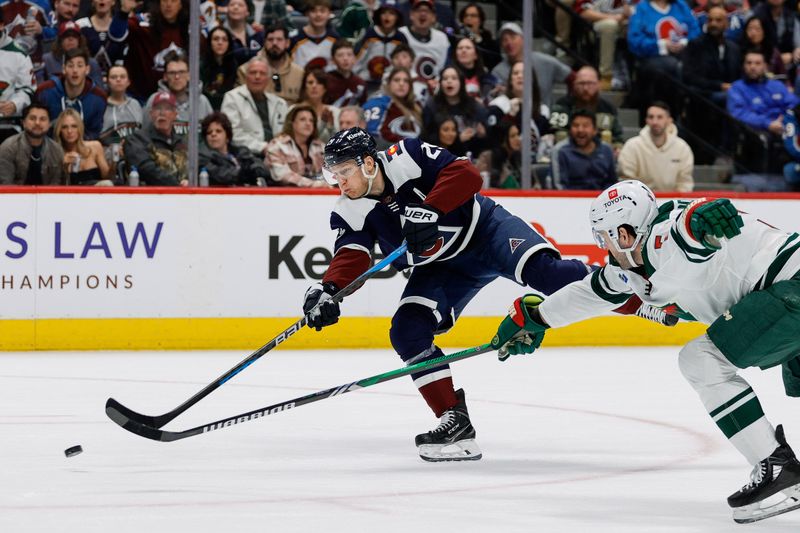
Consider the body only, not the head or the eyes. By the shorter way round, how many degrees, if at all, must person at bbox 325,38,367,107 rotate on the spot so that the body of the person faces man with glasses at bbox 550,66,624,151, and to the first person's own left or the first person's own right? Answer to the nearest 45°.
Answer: approximately 90° to the first person's own left

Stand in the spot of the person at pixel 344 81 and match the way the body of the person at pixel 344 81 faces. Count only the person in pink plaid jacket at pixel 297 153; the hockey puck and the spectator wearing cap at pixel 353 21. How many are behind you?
1

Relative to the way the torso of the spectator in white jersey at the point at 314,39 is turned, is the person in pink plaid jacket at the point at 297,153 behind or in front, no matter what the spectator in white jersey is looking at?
in front

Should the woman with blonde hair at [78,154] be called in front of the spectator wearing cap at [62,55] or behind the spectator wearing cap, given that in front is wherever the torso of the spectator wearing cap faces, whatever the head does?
in front

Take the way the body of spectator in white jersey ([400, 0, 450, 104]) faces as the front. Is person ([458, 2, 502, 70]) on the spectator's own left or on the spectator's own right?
on the spectator's own left

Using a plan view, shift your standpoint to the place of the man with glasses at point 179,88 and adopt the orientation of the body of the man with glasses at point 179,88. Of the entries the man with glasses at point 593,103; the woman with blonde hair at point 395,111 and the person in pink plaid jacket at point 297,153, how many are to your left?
3

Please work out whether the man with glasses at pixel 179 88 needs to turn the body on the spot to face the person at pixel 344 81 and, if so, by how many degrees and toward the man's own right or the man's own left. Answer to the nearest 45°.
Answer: approximately 135° to the man's own left

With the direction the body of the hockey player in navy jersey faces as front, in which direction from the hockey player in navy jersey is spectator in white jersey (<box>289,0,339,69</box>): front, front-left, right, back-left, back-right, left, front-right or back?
back-right

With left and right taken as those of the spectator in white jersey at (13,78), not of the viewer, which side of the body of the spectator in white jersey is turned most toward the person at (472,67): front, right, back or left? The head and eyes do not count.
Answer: left

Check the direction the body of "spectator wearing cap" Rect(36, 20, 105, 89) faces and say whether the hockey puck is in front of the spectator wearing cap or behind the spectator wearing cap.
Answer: in front

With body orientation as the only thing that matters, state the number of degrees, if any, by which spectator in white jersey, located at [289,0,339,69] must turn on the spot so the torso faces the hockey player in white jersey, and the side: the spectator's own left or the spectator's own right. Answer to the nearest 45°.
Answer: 0° — they already face them
